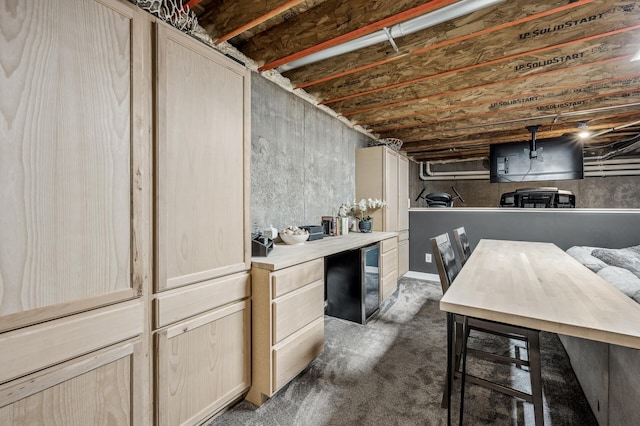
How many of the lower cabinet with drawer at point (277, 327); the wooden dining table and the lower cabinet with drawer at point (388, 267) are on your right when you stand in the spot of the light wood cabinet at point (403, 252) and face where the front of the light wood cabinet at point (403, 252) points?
3

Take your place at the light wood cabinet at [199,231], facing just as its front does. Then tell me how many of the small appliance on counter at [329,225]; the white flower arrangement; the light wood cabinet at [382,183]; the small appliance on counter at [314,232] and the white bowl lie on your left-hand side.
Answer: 5

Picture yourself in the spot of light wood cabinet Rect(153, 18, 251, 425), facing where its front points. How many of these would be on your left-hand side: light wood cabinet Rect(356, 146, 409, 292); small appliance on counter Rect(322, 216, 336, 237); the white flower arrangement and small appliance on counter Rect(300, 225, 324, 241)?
4

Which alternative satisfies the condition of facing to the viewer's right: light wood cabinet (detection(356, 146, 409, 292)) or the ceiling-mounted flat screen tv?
the light wood cabinet

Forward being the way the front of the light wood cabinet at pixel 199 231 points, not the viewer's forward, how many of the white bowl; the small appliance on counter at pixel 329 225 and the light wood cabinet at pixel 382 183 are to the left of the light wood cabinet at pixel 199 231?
3

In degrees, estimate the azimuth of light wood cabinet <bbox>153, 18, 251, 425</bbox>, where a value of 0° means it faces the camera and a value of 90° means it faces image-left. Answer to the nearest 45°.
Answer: approximately 315°

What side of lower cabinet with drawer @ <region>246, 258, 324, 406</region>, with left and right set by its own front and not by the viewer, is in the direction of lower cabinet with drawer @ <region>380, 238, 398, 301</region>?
left

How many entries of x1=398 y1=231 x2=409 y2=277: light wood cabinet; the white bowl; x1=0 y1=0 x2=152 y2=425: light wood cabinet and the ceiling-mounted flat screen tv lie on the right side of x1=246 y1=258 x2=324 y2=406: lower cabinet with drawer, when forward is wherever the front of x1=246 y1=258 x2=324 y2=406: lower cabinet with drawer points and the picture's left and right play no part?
1

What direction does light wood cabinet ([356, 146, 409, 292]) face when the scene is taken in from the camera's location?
facing to the right of the viewer

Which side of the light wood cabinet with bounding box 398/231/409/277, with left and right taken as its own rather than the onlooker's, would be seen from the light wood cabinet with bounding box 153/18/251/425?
right

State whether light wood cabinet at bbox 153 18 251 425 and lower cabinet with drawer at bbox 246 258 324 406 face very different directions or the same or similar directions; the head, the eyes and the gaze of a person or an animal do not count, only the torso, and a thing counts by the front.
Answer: same or similar directions
